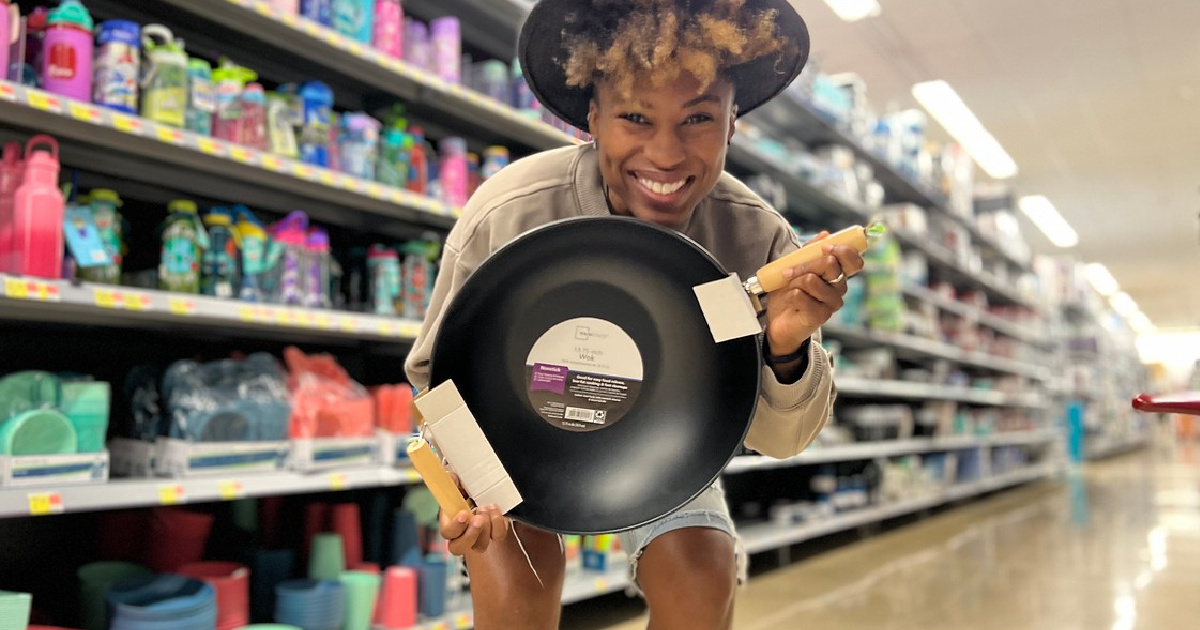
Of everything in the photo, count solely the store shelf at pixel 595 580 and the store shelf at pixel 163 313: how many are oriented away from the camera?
0

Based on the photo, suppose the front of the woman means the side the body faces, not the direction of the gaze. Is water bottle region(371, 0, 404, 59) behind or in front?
behind

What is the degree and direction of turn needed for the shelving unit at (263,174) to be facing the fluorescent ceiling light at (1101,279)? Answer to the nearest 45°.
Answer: approximately 90° to its left

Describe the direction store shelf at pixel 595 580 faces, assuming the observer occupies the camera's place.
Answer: facing the viewer and to the right of the viewer

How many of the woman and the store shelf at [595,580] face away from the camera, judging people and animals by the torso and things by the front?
0

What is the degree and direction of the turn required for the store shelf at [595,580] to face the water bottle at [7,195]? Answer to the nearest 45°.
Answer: approximately 90° to its right

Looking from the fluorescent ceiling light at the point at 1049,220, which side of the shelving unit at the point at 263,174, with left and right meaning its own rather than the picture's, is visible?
left

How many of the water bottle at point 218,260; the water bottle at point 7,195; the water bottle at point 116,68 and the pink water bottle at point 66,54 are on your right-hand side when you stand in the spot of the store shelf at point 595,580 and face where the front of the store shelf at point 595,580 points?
4

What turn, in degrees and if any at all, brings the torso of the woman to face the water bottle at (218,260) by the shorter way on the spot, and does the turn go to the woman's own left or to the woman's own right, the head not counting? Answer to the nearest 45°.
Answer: approximately 135° to the woman's own right

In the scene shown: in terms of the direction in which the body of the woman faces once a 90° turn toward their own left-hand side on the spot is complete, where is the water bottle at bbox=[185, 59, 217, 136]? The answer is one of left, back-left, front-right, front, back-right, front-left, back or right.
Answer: back-left

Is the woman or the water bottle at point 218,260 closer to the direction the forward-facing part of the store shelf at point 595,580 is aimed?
the woman
